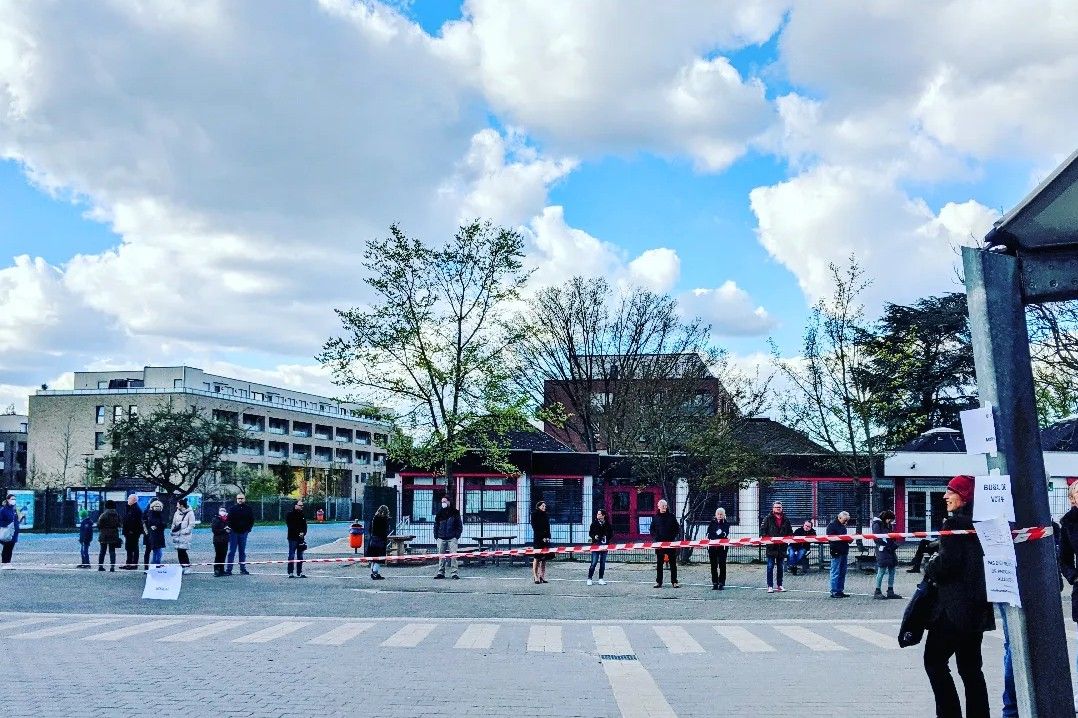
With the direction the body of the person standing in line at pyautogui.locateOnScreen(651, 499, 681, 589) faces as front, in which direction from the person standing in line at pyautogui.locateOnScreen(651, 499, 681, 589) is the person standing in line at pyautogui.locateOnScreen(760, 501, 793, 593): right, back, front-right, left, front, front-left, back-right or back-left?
left

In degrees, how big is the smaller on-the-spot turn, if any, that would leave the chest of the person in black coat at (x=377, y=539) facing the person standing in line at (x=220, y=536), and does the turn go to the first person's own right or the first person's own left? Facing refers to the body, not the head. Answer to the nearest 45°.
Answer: approximately 180°

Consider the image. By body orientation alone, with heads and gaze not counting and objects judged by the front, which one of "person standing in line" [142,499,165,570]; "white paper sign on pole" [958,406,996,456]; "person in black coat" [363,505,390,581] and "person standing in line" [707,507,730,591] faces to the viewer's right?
the person in black coat

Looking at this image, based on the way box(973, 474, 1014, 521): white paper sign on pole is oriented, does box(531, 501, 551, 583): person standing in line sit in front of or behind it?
behind

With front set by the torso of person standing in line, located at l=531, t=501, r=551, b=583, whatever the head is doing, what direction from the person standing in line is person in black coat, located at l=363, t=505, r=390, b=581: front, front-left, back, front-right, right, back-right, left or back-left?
back-right

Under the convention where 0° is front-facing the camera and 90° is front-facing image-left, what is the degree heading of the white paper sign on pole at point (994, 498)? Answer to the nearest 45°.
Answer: approximately 0°

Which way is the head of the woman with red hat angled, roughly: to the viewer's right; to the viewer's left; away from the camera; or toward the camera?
to the viewer's left

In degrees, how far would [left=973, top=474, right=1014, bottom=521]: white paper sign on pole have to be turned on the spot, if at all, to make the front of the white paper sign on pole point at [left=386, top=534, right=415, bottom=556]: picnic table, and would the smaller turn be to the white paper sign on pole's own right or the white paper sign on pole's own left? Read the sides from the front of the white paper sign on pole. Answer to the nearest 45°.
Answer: approximately 135° to the white paper sign on pole's own right

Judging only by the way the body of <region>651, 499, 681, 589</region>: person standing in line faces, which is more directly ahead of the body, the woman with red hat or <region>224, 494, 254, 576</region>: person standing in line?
the woman with red hat

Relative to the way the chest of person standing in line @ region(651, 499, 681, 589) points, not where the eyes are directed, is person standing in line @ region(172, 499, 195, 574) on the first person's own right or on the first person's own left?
on the first person's own right

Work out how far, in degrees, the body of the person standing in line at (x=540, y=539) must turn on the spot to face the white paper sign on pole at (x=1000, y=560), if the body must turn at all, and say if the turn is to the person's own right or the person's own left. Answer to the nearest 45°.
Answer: approximately 45° to the person's own right

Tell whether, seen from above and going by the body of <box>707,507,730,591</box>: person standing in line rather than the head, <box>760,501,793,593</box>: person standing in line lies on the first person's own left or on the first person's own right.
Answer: on the first person's own left

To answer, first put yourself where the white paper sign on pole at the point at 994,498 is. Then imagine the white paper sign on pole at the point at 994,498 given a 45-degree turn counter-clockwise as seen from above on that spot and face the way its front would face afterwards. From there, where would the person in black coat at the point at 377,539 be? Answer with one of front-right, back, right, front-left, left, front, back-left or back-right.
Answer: back

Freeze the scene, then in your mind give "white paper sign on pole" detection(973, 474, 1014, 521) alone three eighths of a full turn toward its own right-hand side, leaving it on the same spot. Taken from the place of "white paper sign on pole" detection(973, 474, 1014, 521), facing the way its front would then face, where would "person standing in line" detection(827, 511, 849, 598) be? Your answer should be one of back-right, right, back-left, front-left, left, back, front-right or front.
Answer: front-right

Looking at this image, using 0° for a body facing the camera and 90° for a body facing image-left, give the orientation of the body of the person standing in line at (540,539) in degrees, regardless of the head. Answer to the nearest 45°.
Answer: approximately 315°
